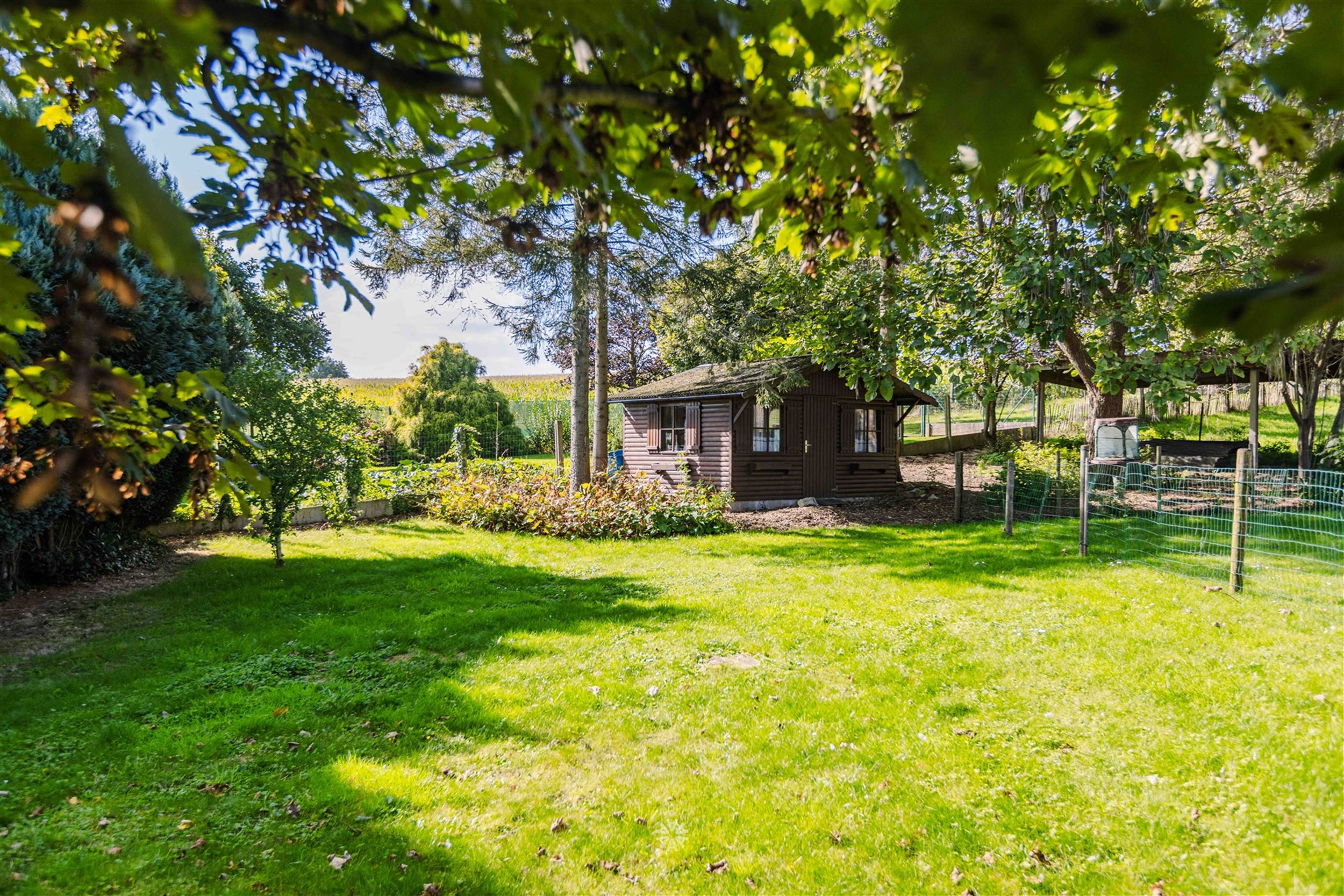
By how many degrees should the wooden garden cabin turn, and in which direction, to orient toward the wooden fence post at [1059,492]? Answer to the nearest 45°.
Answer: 0° — it already faces it

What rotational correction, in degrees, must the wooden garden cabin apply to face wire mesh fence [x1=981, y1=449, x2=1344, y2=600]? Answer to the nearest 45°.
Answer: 0° — it already faces it

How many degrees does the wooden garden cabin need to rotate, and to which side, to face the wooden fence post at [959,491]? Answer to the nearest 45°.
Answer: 0° — it already faces it

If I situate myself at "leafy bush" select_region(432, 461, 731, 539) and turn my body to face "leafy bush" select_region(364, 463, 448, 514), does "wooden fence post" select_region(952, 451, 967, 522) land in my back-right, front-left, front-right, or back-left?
back-right

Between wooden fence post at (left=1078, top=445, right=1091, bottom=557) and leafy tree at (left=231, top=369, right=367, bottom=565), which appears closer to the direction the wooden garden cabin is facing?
the wooden fence post

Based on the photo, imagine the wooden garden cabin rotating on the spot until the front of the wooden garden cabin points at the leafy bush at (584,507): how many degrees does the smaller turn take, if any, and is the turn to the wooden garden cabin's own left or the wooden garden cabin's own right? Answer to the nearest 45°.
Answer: approximately 90° to the wooden garden cabin's own right

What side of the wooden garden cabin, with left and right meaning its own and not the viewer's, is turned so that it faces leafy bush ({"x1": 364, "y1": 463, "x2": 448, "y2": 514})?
right

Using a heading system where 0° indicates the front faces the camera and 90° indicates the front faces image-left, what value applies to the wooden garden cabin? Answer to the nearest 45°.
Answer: approximately 315°
